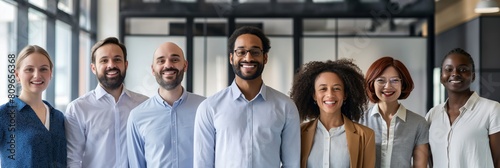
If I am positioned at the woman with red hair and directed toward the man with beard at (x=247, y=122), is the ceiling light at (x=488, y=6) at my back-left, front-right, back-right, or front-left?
back-right

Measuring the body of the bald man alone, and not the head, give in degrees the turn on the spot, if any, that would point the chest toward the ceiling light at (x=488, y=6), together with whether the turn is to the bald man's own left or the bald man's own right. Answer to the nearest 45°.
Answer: approximately 135° to the bald man's own left

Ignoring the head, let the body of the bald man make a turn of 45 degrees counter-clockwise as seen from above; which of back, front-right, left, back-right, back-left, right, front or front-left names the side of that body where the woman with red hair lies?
front-left

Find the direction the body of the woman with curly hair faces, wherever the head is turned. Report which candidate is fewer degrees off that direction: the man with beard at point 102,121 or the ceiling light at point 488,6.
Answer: the man with beard

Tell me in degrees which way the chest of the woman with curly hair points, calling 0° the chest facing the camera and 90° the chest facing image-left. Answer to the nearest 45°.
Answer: approximately 0°
